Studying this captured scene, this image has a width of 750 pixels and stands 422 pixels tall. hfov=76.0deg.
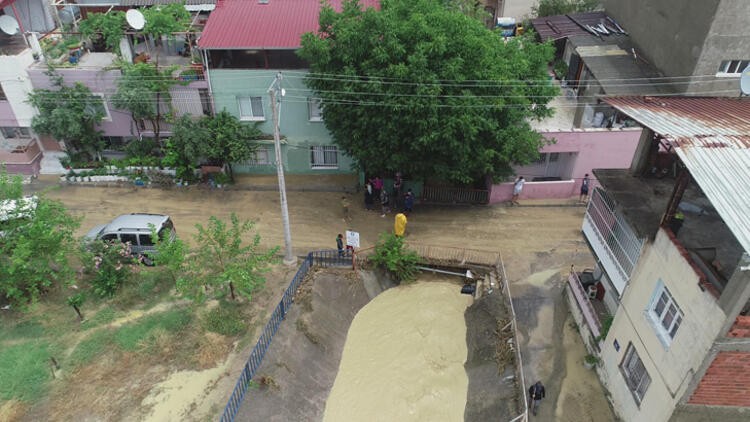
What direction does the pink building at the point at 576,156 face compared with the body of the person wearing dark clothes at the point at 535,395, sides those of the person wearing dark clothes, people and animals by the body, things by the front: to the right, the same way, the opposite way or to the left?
the opposite way

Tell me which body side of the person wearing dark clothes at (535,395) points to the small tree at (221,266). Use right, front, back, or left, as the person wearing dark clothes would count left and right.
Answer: left

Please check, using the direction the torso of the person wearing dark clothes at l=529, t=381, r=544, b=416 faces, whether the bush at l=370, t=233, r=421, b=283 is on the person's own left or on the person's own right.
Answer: on the person's own left

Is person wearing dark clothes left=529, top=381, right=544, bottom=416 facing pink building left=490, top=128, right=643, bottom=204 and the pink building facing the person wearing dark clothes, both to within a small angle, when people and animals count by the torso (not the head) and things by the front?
yes

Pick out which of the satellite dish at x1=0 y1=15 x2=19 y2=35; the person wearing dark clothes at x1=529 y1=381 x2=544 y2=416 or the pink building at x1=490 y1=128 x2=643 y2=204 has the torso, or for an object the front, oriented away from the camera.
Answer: the person wearing dark clothes

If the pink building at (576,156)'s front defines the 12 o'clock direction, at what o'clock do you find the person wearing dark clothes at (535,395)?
The person wearing dark clothes is roughly at 12 o'clock from the pink building.

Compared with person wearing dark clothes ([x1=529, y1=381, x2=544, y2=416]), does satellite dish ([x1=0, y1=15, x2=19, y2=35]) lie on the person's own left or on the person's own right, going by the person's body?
on the person's own left

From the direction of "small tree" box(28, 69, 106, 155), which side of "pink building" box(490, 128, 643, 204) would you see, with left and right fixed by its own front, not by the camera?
right

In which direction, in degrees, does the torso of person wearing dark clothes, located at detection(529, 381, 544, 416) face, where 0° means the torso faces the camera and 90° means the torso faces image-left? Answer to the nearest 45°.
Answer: approximately 180°
